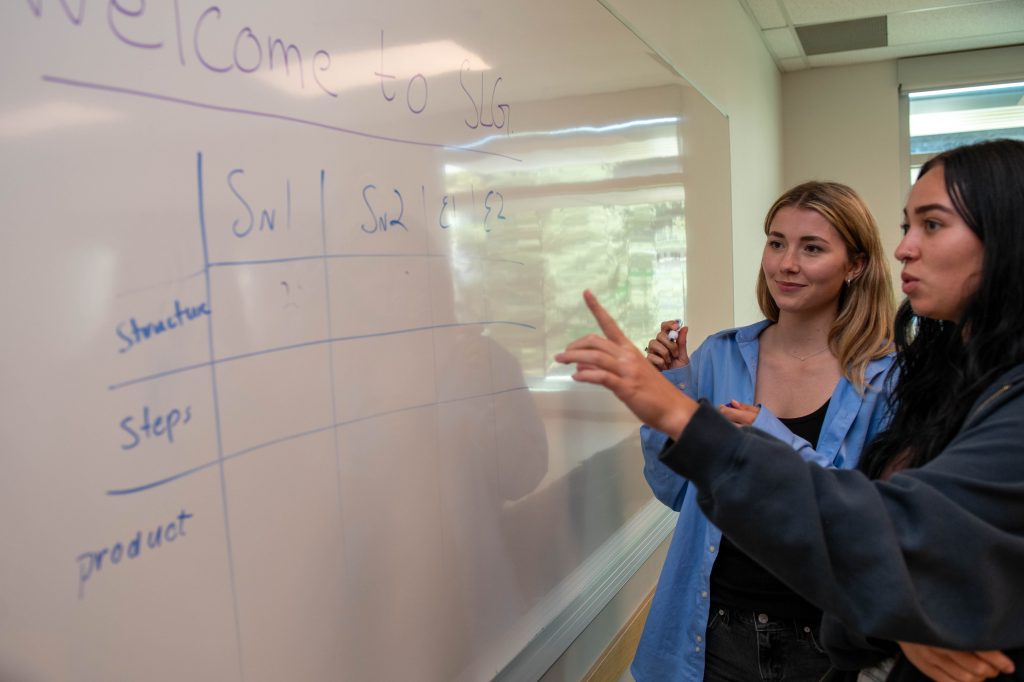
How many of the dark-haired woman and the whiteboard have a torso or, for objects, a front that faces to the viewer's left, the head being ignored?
1

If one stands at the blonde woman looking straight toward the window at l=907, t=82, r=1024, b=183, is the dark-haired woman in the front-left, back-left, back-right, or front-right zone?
back-right

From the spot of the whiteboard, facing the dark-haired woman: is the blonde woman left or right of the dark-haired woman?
left

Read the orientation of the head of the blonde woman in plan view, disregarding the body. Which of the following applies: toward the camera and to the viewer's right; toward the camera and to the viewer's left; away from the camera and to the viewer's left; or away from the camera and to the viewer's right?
toward the camera and to the viewer's left

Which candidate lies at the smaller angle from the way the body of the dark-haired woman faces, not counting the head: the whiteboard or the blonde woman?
the whiteboard

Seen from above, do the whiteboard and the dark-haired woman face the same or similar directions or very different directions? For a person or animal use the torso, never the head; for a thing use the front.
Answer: very different directions

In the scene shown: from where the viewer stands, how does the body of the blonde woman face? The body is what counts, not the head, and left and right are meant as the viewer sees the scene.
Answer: facing the viewer and to the left of the viewer

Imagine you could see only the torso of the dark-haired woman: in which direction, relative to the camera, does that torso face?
to the viewer's left

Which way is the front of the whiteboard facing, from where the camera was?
facing the viewer and to the right of the viewer

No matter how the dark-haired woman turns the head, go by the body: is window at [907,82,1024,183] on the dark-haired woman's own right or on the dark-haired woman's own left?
on the dark-haired woman's own right
